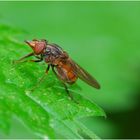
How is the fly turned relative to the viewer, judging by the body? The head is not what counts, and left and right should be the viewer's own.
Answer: facing to the left of the viewer
